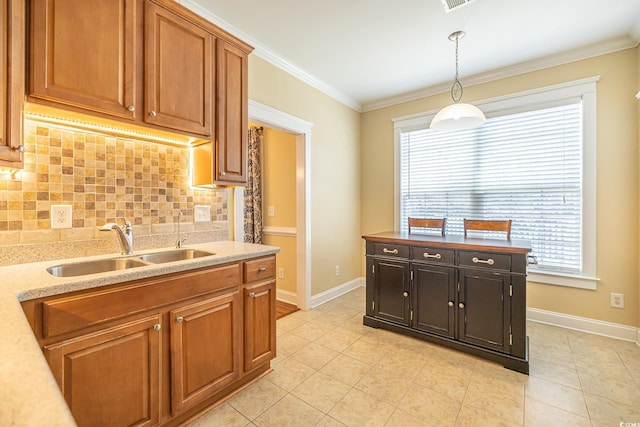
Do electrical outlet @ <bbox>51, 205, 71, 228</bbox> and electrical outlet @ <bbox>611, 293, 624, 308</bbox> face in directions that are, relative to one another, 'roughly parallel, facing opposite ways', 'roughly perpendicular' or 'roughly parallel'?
roughly perpendicular

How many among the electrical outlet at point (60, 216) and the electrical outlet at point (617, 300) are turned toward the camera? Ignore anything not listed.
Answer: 2

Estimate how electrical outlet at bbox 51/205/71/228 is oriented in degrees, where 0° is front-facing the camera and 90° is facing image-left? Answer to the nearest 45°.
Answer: approximately 0°

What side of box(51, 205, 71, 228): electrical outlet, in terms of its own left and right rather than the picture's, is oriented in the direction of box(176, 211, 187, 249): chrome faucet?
left

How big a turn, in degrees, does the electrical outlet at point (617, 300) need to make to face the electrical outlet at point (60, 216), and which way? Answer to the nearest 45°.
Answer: approximately 45° to its right

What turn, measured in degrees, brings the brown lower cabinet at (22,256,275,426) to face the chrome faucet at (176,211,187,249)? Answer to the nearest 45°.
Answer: approximately 135° to its left

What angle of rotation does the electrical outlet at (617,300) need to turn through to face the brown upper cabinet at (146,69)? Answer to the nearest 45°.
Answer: approximately 45° to its right

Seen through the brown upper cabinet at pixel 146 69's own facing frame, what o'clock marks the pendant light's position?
The pendant light is roughly at 11 o'clock from the brown upper cabinet.

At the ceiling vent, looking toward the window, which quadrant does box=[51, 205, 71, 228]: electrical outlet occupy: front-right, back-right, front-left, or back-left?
back-left

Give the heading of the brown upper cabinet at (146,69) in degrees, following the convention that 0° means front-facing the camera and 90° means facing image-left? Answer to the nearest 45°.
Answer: approximately 315°

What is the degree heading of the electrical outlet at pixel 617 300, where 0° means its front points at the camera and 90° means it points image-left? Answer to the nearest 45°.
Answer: approximately 0°
